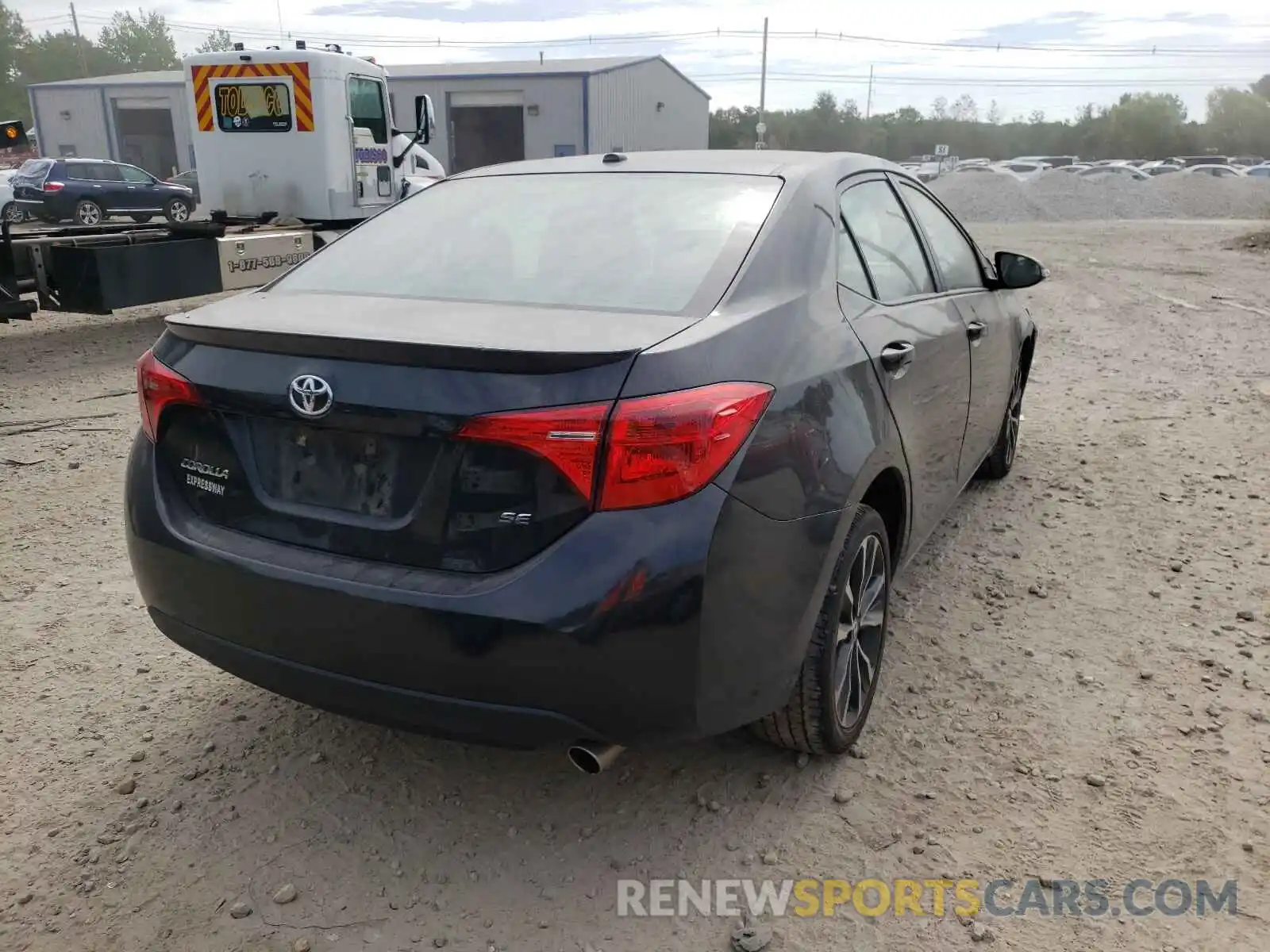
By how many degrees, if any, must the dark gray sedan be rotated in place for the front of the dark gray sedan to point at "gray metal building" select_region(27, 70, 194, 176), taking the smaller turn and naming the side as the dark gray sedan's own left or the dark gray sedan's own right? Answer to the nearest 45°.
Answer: approximately 90° to the dark gray sedan's own left

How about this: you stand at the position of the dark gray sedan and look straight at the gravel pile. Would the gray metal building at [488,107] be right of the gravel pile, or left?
left

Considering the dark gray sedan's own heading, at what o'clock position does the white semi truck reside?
The white semi truck is roughly at 10 o'clock from the dark gray sedan.

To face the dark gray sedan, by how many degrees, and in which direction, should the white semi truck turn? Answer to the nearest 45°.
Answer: approximately 135° to its right

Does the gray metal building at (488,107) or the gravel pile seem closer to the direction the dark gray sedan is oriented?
the gravel pile

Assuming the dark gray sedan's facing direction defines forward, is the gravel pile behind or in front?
in front

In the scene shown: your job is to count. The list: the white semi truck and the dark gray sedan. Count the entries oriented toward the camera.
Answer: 0

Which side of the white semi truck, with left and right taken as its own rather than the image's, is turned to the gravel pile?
front

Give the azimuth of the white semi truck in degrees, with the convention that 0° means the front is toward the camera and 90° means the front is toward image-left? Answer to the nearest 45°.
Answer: approximately 225°

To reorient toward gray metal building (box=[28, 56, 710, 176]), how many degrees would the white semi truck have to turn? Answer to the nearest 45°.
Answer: approximately 45° to its left

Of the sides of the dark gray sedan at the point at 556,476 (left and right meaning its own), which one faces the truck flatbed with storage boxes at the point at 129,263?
left

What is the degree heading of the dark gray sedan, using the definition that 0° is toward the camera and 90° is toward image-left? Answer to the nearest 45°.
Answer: approximately 225°
